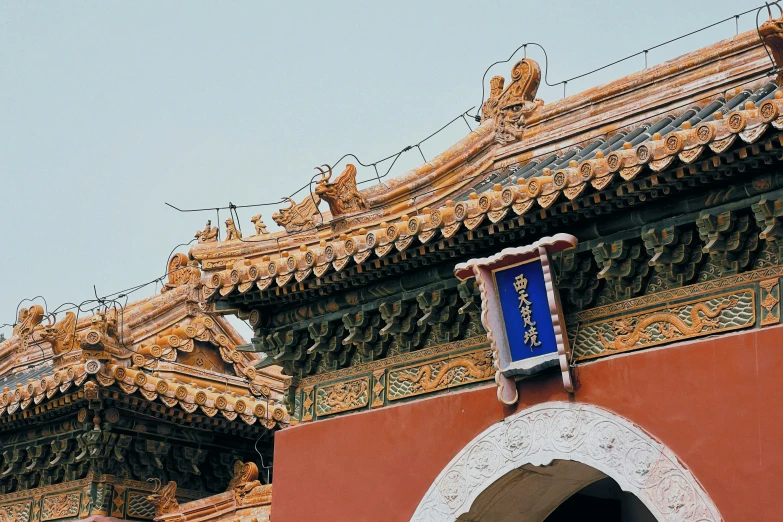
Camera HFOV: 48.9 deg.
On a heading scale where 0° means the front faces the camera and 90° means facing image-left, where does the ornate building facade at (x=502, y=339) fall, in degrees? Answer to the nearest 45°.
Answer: approximately 45°
